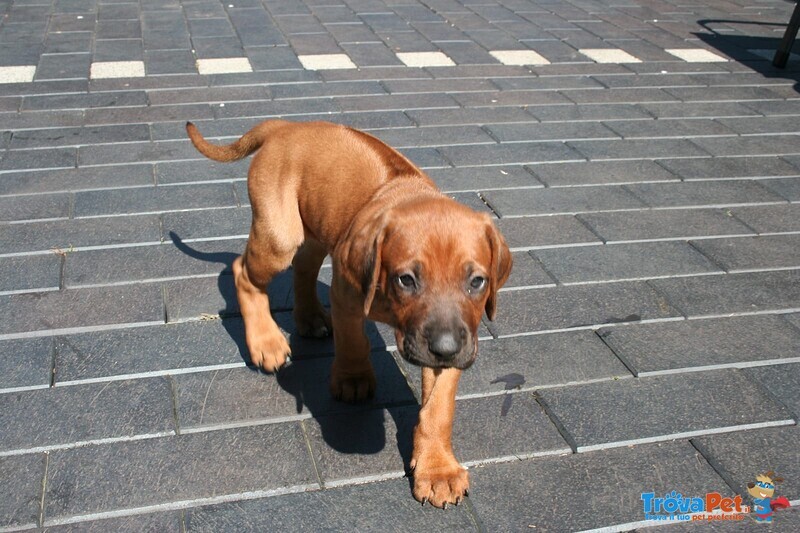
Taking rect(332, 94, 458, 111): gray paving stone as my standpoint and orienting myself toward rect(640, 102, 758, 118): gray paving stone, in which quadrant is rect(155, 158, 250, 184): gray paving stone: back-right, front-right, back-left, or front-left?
back-right

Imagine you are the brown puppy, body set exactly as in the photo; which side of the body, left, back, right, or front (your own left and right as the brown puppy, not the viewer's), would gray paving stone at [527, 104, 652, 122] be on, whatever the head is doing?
left

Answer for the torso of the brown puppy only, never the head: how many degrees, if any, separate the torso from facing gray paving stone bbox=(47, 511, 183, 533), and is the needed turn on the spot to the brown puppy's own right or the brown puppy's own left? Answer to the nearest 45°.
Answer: approximately 90° to the brown puppy's own right

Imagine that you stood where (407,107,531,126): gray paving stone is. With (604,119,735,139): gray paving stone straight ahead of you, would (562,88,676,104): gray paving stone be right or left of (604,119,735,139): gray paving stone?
left

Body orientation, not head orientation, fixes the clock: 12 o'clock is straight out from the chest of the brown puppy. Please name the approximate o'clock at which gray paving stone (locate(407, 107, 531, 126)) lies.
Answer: The gray paving stone is roughly at 8 o'clock from the brown puppy.

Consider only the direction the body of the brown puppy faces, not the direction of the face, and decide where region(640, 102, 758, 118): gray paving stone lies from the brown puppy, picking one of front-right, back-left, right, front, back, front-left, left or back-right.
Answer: left

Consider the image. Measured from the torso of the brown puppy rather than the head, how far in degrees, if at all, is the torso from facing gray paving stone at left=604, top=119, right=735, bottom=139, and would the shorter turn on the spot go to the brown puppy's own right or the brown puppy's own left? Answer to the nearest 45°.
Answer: approximately 90° to the brown puppy's own left

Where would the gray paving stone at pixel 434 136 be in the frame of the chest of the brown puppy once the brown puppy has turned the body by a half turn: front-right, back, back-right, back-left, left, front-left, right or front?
front-right

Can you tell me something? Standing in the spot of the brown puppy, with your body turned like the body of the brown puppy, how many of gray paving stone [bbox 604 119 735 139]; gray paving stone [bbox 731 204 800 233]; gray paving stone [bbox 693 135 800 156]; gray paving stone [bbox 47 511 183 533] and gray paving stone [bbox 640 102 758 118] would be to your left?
4

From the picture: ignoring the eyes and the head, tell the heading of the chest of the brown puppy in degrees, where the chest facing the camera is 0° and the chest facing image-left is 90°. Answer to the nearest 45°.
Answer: approximately 315°

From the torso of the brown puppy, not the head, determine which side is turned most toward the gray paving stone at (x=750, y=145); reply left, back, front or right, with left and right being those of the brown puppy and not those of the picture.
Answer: left

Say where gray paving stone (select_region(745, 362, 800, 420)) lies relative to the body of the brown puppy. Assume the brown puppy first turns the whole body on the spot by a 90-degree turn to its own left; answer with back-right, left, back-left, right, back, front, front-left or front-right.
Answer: front-right
